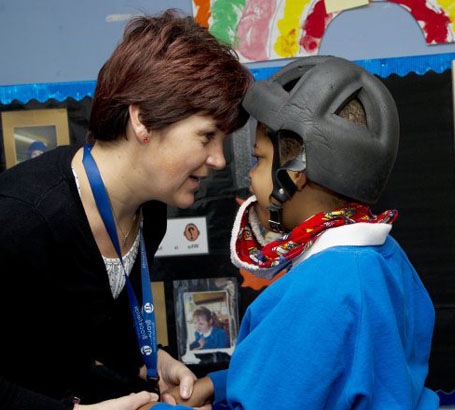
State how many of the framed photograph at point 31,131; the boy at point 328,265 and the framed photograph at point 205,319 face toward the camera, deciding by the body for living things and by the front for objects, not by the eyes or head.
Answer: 2

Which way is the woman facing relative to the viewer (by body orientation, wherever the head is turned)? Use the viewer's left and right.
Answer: facing the viewer and to the right of the viewer

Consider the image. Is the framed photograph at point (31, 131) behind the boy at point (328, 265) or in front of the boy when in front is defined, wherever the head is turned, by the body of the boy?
in front

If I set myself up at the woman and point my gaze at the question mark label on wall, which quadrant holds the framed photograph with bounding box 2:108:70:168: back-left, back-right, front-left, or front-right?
front-left

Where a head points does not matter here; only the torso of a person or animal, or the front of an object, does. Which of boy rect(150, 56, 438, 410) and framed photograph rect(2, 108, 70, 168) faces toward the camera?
the framed photograph

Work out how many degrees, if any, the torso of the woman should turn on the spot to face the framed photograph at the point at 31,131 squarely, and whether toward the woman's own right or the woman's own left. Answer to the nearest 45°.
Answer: approximately 135° to the woman's own left

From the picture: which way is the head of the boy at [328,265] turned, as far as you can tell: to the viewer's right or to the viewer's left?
to the viewer's left

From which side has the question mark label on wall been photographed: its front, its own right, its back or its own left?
front

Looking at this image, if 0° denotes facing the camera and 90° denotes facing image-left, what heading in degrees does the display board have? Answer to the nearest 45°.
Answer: approximately 0°

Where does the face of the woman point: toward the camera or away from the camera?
toward the camera

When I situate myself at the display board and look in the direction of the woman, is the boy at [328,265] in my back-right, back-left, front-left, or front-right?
front-left
